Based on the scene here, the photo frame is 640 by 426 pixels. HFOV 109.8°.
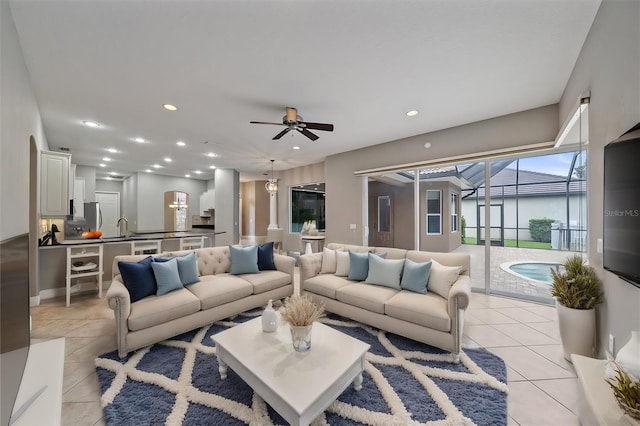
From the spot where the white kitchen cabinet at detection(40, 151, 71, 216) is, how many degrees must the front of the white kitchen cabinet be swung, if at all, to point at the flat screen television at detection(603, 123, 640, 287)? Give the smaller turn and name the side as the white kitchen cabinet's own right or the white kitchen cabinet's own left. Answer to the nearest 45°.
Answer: approximately 45° to the white kitchen cabinet's own right

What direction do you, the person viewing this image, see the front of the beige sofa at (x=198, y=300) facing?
facing the viewer and to the right of the viewer

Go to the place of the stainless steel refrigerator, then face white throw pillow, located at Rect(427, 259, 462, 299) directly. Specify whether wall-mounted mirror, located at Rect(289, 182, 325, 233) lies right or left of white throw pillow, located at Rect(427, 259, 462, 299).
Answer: left

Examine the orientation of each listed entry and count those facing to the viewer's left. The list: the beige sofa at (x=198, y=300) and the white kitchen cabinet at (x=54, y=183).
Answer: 0

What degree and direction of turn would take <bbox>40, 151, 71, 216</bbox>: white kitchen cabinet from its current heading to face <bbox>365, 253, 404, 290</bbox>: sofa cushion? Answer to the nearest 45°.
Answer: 0° — it already faces it

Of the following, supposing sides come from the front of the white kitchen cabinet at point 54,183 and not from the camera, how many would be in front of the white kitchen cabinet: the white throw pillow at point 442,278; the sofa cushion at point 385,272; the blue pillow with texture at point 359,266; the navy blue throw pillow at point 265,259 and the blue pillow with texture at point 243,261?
5

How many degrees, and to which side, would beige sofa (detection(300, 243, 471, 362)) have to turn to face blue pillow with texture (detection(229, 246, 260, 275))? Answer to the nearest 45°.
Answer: approximately 45° to its right

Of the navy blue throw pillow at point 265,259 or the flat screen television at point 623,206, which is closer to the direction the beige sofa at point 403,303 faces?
the navy blue throw pillow

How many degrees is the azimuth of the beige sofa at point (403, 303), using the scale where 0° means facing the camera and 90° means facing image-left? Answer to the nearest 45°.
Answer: approximately 45°

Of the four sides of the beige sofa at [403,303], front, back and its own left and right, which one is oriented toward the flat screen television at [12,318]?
front

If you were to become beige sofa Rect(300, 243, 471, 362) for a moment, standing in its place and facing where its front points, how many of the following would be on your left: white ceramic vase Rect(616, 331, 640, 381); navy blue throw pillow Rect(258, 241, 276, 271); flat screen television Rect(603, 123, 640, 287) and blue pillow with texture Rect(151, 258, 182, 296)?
2
